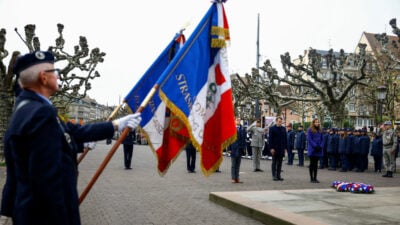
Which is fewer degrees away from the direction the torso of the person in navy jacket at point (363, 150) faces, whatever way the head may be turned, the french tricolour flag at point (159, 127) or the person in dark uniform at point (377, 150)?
the french tricolour flag

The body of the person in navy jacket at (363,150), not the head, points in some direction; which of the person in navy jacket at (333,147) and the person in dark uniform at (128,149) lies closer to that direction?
the person in dark uniform

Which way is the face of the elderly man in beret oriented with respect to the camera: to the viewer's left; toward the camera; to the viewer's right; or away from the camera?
to the viewer's right

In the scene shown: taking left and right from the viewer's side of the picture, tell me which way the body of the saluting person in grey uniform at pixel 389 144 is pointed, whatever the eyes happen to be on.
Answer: facing the viewer and to the left of the viewer

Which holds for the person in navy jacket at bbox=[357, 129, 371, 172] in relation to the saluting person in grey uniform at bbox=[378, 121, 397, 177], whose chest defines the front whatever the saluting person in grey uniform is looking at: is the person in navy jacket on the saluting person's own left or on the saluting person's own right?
on the saluting person's own right

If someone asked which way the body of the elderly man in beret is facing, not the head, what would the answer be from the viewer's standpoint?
to the viewer's right

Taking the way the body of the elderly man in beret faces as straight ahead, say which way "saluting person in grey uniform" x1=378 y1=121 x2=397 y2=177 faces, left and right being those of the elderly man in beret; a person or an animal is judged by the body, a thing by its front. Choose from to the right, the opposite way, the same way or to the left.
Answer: the opposite way

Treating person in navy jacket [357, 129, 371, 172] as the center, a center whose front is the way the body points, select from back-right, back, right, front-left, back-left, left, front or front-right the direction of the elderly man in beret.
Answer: front-left

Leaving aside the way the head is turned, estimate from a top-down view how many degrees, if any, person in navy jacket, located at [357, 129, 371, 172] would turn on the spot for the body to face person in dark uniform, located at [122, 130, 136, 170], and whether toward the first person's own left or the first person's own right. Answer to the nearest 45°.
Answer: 0° — they already face them

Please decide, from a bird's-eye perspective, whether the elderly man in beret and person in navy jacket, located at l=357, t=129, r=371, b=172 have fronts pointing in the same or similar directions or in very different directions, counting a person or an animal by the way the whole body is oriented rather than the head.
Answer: very different directions

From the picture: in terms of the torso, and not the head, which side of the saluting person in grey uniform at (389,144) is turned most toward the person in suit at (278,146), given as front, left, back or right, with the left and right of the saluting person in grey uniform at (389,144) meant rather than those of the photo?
front
